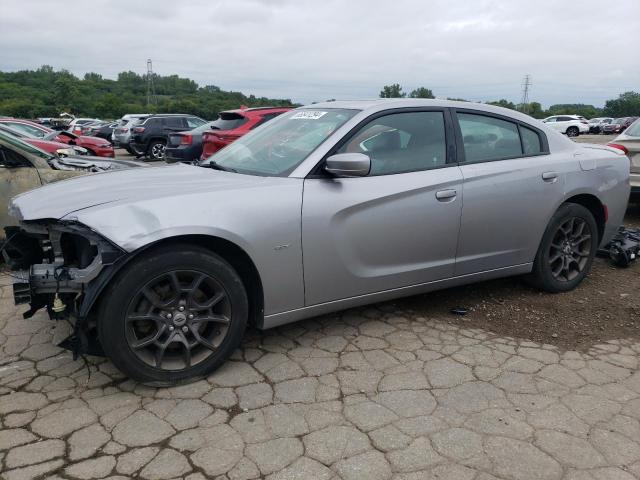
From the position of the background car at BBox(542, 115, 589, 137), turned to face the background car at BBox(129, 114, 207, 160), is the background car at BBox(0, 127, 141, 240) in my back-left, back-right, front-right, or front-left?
front-left

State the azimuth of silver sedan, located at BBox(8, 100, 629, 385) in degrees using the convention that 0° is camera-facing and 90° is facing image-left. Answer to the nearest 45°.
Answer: approximately 45°

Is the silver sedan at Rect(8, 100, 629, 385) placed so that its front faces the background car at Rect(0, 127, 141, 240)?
no

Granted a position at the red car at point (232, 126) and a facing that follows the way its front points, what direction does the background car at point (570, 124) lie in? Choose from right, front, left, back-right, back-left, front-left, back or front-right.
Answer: front

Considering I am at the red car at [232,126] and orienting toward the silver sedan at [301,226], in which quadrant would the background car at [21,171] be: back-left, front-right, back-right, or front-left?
front-right

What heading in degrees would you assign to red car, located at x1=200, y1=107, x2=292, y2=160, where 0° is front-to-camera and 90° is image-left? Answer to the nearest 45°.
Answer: approximately 225°

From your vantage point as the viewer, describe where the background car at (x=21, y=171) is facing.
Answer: facing to the right of the viewer

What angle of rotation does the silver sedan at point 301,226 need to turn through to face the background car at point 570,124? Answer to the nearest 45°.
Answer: approximately 180°

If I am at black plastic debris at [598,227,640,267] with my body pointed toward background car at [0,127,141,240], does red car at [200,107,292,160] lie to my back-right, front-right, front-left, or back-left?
front-right

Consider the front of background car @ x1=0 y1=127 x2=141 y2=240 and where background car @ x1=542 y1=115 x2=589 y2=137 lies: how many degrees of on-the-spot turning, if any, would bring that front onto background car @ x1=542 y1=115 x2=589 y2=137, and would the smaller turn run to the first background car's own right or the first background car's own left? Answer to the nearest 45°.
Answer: approximately 45° to the first background car's own left

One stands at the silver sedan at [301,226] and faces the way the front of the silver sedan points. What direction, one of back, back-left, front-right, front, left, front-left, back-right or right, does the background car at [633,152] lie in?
back
